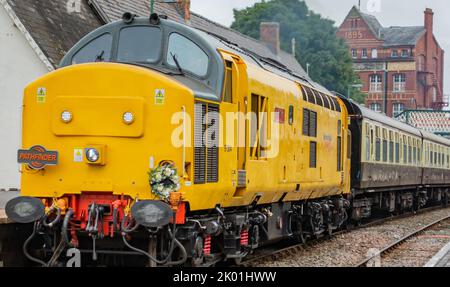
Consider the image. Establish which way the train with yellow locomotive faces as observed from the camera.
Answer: facing the viewer and to the left of the viewer
